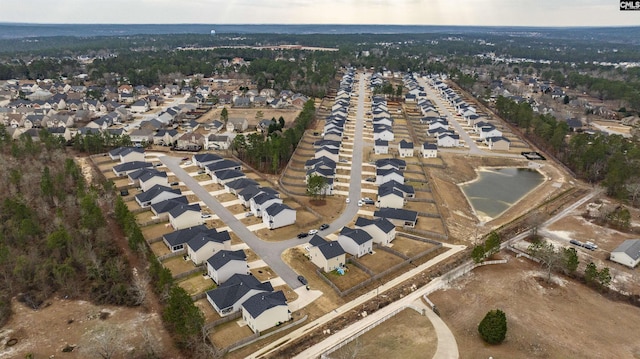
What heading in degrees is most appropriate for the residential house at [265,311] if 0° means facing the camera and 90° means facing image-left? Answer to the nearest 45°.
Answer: approximately 225°

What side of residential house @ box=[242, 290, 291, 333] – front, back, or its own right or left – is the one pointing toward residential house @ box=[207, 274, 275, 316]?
left

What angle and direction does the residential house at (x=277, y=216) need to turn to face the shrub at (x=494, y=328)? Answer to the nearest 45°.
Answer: approximately 90° to its left

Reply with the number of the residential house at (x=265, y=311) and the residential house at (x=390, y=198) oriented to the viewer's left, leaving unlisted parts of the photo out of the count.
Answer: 1

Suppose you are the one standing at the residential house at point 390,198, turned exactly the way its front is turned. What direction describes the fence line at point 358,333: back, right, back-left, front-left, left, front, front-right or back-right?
left

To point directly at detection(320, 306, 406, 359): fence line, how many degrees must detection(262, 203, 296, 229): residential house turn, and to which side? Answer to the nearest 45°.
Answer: approximately 45° to its left

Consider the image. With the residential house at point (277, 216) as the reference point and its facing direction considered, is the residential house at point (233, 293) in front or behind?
in front

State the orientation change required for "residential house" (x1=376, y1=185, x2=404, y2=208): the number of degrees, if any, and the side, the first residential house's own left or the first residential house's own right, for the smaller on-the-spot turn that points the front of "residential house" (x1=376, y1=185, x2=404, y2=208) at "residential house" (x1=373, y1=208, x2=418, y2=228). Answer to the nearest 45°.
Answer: approximately 90° to the first residential house's own left

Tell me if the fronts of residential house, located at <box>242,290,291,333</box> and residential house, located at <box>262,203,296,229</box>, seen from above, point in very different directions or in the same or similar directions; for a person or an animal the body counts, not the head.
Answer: very different directions

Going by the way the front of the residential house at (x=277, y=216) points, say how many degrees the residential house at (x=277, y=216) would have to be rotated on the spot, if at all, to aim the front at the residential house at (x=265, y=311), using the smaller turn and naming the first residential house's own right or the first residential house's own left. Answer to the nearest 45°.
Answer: approximately 45° to the first residential house's own left

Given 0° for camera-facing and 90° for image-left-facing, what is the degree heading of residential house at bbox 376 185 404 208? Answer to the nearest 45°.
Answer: approximately 90°
